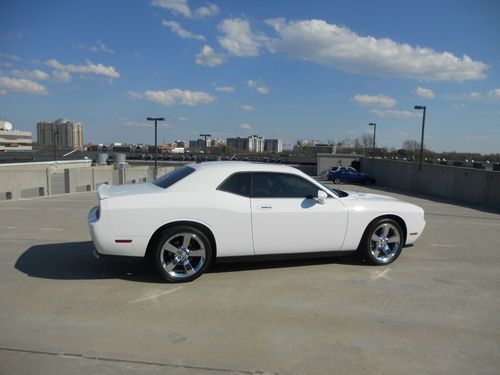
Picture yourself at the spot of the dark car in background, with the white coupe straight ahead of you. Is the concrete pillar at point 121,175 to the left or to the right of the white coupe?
right

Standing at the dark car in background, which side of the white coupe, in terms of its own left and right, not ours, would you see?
left

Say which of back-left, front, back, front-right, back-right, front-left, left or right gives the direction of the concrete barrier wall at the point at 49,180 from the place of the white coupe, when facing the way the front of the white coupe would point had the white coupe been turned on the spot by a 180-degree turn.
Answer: front-right

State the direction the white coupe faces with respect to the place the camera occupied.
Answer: facing to the right of the viewer

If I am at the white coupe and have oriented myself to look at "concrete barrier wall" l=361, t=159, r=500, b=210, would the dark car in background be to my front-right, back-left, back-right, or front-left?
front-left
